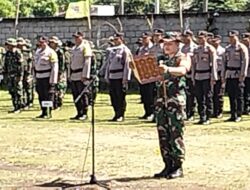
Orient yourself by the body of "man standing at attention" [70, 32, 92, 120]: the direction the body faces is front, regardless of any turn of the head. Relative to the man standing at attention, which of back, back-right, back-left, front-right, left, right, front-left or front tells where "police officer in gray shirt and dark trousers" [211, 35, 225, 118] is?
back-left

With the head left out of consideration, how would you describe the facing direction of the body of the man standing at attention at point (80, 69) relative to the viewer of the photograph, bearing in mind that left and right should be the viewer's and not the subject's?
facing the viewer and to the left of the viewer

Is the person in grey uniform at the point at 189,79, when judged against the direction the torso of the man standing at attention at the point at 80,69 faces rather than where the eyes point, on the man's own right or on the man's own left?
on the man's own left

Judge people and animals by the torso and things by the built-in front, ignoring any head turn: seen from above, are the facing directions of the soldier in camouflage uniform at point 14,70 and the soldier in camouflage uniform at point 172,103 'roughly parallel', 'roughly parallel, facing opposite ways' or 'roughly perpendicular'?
roughly parallel

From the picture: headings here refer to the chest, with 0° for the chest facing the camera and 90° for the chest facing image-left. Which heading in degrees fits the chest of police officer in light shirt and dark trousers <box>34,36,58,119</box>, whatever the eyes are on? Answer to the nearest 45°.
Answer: approximately 45°

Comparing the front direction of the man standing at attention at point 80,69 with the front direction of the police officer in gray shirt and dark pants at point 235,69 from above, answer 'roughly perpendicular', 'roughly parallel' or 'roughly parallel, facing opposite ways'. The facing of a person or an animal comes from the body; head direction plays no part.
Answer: roughly parallel

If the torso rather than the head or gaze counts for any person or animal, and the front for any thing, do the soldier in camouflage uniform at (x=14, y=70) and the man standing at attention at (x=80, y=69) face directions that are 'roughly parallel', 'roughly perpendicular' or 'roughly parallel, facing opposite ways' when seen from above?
roughly parallel

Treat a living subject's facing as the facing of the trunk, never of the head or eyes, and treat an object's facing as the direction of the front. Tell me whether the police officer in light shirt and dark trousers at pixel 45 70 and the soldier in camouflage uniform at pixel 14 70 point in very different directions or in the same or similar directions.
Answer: same or similar directions

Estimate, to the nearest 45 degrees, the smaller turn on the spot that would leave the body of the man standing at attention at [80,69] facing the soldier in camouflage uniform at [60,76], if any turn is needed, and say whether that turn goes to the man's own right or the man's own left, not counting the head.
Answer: approximately 135° to the man's own right

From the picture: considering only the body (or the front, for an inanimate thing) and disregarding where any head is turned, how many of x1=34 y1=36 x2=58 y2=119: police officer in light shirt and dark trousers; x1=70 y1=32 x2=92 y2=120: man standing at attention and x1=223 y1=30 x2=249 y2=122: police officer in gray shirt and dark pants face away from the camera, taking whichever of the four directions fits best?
0

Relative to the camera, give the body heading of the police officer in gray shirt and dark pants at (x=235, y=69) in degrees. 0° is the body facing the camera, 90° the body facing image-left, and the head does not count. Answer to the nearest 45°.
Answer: approximately 45°

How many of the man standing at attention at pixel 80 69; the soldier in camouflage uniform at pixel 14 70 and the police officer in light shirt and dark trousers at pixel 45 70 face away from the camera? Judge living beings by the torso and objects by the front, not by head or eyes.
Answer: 0

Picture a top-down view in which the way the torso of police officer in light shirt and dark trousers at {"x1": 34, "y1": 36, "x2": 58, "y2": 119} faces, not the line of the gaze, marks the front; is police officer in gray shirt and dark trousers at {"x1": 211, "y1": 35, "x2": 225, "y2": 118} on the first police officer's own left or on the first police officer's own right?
on the first police officer's own left
